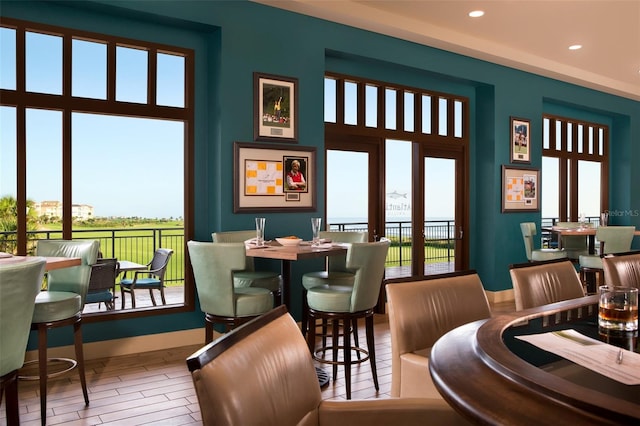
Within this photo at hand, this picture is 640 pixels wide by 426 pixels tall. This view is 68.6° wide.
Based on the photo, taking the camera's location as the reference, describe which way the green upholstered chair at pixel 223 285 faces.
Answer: facing away from the viewer and to the right of the viewer

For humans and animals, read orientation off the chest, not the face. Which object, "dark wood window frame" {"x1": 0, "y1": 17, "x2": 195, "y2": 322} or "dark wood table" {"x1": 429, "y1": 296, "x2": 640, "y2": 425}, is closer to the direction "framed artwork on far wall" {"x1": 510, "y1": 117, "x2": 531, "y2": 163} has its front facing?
the dark wood table

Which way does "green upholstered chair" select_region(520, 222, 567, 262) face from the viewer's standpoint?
to the viewer's right

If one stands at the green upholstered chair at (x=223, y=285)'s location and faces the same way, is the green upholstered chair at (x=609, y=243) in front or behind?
in front

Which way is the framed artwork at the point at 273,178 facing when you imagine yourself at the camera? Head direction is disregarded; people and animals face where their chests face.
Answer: facing the viewer and to the right of the viewer

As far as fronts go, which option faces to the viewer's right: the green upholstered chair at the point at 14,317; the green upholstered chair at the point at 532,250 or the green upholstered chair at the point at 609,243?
the green upholstered chair at the point at 532,250

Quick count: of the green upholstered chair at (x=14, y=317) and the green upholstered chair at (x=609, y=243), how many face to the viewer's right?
0

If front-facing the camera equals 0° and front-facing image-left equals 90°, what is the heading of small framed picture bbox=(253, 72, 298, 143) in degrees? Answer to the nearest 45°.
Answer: approximately 315°

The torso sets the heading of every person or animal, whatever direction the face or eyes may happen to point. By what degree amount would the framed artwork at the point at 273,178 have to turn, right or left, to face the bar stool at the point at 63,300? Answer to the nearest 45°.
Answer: approximately 90° to its right

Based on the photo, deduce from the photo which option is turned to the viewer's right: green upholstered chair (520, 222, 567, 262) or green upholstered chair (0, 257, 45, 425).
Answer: green upholstered chair (520, 222, 567, 262)

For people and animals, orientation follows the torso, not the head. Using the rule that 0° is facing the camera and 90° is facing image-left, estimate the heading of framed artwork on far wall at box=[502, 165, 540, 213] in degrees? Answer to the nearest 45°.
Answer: approximately 315°

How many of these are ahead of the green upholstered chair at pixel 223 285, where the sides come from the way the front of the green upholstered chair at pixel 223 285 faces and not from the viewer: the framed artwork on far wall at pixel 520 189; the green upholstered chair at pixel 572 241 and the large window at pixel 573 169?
3

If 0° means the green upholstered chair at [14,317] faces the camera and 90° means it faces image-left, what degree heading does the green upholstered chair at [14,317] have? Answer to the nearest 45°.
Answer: approximately 135°

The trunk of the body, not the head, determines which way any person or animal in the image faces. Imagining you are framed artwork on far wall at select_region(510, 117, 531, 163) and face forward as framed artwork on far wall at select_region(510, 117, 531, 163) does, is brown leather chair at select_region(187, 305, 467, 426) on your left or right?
on your right

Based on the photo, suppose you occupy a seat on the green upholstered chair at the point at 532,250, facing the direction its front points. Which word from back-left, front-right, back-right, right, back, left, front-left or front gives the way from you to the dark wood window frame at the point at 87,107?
back-right
